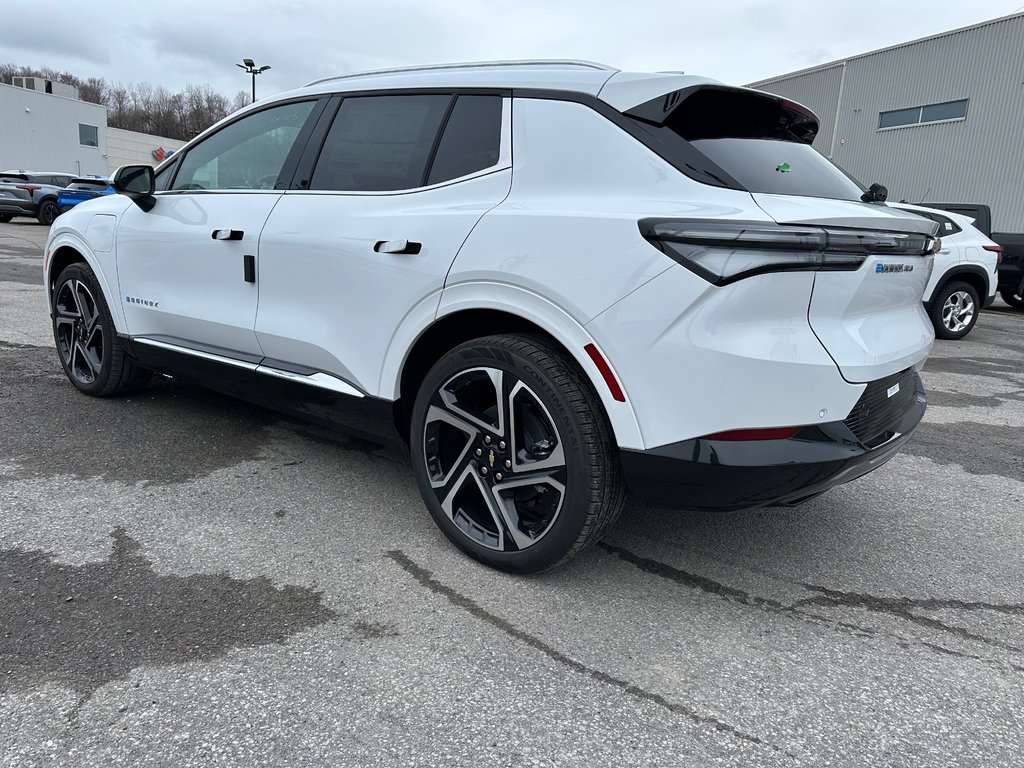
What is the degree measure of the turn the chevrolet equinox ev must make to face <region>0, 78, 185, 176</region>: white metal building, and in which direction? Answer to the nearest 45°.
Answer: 0° — it already faces it

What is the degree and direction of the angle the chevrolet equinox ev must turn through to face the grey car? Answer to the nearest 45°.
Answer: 0° — it already faces it

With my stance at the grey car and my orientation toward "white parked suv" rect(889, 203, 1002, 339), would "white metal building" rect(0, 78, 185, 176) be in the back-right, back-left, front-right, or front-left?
back-left

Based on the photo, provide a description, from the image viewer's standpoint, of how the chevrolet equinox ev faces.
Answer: facing away from the viewer and to the left of the viewer
